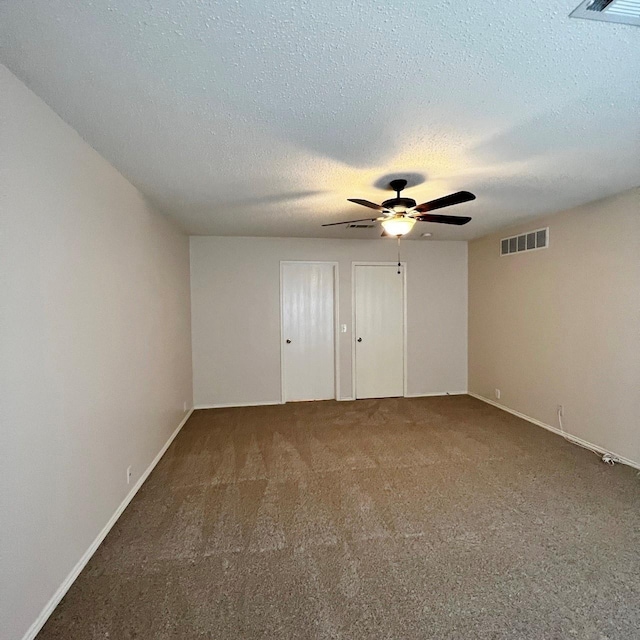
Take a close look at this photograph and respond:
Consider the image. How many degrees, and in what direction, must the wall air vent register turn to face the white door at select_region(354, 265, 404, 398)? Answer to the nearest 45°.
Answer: approximately 45° to its right

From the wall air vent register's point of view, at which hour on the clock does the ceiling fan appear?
The ceiling fan is roughly at 11 o'clock from the wall air vent register.

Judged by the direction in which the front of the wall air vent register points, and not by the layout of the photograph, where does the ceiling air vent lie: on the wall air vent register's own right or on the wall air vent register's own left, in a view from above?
on the wall air vent register's own left

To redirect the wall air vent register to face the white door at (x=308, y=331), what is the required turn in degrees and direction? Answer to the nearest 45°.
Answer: approximately 45° to its right

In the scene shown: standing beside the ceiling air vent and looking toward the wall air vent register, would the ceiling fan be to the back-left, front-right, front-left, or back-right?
front-left

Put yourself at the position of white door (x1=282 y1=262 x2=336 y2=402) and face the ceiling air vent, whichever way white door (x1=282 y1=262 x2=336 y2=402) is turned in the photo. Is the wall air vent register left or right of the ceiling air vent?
left

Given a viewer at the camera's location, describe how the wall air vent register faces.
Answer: facing the viewer and to the left of the viewer

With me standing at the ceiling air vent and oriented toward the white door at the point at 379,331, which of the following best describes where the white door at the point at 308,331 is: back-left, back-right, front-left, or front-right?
front-left

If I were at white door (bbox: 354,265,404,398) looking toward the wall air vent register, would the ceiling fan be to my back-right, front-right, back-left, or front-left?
front-right

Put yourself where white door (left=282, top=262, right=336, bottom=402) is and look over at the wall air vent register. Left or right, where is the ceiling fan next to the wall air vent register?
right
